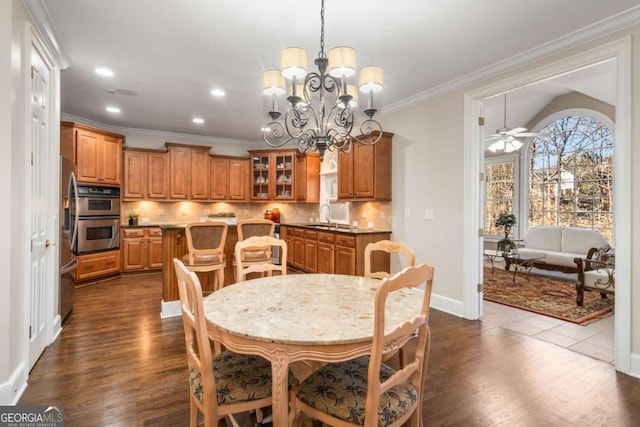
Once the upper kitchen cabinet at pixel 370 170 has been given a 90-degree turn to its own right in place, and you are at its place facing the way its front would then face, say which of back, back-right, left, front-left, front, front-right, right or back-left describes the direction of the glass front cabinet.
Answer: front

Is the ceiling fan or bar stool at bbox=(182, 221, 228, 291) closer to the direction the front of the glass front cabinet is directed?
the bar stool

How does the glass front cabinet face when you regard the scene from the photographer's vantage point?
facing the viewer

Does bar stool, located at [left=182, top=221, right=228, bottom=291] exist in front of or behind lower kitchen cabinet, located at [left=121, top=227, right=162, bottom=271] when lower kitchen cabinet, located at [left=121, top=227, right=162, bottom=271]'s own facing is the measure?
in front

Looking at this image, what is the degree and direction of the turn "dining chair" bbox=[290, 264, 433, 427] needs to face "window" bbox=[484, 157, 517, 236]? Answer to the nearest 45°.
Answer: approximately 90° to its right

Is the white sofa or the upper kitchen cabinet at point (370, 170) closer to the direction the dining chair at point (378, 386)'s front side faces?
the upper kitchen cabinet

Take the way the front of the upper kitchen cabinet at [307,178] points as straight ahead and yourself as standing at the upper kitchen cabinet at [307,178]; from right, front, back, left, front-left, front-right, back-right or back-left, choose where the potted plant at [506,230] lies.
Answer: back-left

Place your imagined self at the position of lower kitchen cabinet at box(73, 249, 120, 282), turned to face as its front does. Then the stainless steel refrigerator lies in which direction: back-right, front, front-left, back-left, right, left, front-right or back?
front-right

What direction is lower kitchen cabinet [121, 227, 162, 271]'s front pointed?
toward the camera

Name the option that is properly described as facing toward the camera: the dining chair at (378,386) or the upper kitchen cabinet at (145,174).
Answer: the upper kitchen cabinet

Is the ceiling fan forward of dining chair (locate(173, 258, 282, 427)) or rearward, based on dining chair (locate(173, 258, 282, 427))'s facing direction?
forward

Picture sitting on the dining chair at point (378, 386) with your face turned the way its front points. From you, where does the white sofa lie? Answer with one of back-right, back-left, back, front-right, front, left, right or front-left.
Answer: right

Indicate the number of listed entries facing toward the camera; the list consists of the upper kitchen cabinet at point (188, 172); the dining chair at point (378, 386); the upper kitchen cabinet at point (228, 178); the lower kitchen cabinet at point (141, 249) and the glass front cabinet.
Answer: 4

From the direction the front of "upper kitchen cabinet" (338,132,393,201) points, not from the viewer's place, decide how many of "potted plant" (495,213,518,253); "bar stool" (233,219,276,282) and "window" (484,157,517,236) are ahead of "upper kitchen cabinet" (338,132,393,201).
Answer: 1

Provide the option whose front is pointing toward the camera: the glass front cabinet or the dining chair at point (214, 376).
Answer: the glass front cabinet

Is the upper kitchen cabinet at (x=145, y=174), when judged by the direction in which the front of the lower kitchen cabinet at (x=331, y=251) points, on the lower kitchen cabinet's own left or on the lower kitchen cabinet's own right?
on the lower kitchen cabinet's own right

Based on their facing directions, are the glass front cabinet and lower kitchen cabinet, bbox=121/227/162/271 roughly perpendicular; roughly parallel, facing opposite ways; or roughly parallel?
roughly parallel
